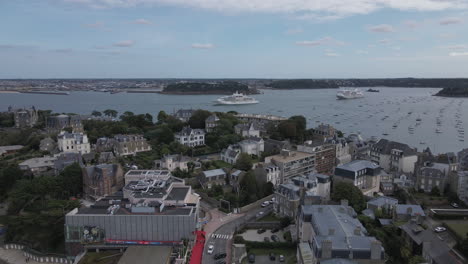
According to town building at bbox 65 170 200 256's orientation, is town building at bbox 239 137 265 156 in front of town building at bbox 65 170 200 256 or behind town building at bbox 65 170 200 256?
behind

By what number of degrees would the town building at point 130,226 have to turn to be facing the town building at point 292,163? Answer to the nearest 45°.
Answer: approximately 135° to its left

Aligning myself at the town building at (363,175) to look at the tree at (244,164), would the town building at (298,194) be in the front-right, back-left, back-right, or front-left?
front-left

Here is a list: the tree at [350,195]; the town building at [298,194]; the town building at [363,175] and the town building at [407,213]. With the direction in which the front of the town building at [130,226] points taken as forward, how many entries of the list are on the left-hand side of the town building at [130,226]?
4

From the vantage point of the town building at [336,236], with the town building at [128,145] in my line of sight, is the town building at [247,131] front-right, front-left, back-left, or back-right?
front-right

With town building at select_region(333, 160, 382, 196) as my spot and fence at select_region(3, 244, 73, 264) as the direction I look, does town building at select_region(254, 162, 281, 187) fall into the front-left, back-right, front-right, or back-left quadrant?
front-right

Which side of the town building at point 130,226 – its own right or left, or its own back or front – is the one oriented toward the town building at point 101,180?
back

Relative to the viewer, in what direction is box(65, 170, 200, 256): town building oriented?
toward the camera

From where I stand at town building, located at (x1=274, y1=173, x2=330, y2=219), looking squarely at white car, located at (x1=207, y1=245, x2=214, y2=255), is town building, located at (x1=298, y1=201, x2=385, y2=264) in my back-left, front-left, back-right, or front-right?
front-left

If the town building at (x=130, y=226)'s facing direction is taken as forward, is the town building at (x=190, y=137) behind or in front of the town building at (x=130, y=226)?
behind

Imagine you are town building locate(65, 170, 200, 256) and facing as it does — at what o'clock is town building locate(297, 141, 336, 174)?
town building locate(297, 141, 336, 174) is roughly at 8 o'clock from town building locate(65, 170, 200, 256).

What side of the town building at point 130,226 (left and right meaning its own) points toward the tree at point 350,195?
left

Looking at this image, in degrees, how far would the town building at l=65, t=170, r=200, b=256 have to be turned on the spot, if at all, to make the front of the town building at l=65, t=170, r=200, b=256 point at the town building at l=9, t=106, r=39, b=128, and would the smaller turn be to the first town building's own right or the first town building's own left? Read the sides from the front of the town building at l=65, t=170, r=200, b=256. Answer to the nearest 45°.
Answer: approximately 180°
